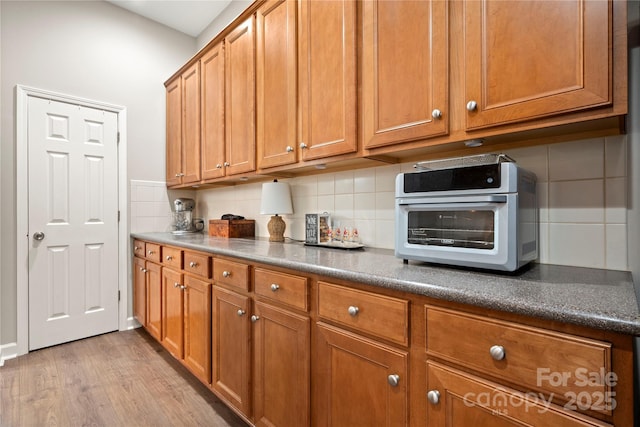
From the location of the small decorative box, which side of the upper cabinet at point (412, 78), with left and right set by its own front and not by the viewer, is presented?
right

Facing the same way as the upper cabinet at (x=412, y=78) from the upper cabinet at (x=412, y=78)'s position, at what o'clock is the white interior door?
The white interior door is roughly at 2 o'clock from the upper cabinet.

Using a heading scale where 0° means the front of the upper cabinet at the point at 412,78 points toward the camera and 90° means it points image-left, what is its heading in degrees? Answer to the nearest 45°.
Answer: approximately 45°

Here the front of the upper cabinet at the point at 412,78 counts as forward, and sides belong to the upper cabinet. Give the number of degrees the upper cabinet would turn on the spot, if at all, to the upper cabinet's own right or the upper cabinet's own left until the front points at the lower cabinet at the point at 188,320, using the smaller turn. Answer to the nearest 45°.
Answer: approximately 45° to the upper cabinet's own right

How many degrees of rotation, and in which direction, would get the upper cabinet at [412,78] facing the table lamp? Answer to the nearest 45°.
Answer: approximately 90° to its right
